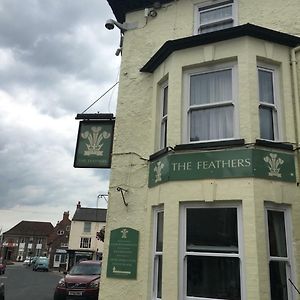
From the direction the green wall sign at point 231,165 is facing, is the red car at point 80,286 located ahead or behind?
behind

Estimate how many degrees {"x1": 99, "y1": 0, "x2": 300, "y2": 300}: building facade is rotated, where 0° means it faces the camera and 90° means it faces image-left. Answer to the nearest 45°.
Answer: approximately 0°

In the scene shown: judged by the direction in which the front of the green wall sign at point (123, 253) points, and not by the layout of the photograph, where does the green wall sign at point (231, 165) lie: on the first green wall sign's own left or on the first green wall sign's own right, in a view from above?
on the first green wall sign's own left

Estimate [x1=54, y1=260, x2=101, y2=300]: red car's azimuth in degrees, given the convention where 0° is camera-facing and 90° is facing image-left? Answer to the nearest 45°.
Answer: approximately 45°

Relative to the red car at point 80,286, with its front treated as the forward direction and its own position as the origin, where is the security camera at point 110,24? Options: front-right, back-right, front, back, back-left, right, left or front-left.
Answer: front-left

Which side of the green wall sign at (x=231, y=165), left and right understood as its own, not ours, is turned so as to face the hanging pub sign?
right
